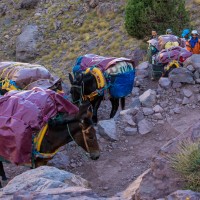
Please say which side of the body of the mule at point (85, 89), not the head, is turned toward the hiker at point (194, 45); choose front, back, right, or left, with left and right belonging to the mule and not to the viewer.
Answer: back

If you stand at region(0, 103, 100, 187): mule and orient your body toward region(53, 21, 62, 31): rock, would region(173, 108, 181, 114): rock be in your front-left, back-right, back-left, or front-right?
front-right

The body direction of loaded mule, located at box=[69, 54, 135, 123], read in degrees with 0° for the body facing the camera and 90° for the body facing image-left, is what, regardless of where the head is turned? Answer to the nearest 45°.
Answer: approximately 45°

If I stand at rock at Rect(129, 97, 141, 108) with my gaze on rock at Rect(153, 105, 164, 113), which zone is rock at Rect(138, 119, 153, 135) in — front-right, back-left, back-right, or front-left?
front-right

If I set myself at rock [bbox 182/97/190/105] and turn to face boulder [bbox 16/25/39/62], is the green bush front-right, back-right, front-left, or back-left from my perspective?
front-right

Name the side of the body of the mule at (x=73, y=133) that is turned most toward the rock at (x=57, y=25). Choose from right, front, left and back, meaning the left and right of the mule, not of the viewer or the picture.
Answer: left

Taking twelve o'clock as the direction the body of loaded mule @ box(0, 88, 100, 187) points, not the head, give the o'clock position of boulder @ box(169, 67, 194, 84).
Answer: The boulder is roughly at 11 o'clock from the loaded mule.

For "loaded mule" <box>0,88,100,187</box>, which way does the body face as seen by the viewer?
to the viewer's right

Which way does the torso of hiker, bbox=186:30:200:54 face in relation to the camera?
toward the camera

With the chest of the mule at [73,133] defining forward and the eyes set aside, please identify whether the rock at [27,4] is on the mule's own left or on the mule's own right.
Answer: on the mule's own left

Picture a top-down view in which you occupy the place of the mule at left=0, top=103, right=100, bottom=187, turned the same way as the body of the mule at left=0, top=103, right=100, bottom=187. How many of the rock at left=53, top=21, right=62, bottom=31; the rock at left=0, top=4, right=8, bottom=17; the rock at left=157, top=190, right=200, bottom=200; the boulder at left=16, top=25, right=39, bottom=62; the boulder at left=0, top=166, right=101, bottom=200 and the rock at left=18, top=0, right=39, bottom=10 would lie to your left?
4

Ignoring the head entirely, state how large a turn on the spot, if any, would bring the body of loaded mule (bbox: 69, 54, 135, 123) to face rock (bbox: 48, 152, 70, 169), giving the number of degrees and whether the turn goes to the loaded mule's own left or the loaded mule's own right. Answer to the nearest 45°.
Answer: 0° — it already faces it

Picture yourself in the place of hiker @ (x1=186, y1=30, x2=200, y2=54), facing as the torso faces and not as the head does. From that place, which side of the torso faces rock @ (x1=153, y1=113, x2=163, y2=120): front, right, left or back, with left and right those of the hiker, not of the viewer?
front

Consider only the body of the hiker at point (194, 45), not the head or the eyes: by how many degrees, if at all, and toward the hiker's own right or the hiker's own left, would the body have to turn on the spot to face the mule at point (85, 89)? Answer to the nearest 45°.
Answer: approximately 45° to the hiker's own right

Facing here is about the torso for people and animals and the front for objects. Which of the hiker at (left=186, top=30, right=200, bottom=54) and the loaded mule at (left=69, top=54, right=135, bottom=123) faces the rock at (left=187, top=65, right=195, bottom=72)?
the hiker

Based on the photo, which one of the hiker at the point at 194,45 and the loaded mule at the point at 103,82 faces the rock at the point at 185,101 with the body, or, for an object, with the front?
the hiker

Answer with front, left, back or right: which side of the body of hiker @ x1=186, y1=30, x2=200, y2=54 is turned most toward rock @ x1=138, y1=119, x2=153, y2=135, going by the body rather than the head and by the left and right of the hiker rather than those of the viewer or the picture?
front

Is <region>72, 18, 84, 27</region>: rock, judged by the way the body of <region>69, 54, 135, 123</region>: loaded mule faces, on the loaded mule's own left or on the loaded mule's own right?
on the loaded mule's own right
